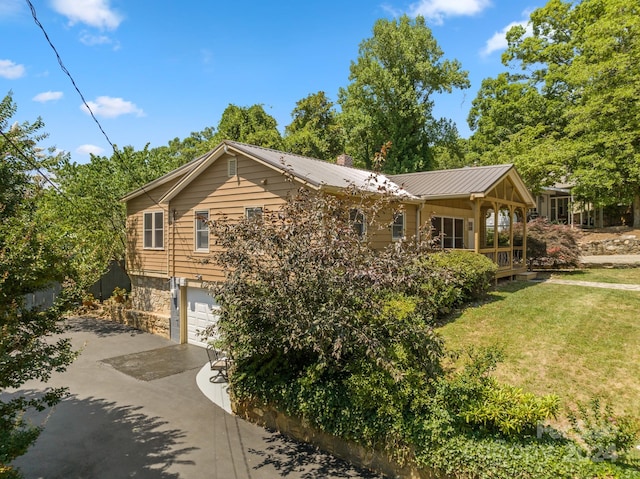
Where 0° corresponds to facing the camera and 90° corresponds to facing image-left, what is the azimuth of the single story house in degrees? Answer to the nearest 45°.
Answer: approximately 315°

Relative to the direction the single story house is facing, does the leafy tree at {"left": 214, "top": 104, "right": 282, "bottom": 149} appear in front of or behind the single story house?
behind

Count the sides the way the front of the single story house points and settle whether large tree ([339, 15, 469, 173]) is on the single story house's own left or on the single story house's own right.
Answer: on the single story house's own left

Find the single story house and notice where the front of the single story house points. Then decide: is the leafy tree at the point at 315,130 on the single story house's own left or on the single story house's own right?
on the single story house's own left

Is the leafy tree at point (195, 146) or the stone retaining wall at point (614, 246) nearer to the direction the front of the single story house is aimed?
the stone retaining wall

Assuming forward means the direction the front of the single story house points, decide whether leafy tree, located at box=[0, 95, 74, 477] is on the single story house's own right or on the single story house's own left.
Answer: on the single story house's own right

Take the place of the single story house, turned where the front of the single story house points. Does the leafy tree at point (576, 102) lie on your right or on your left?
on your left
